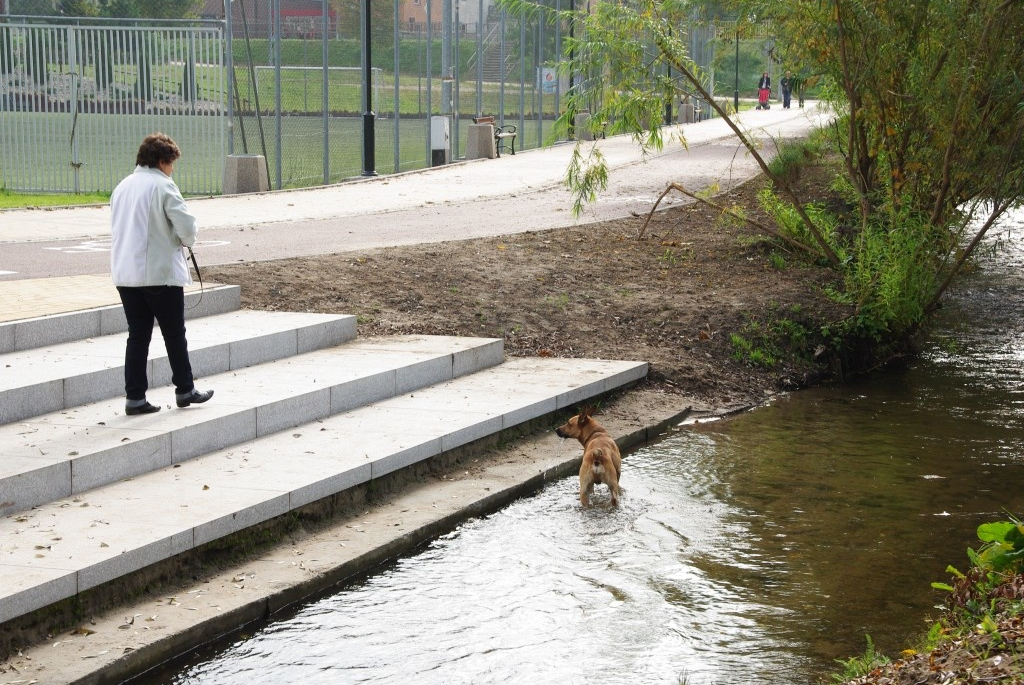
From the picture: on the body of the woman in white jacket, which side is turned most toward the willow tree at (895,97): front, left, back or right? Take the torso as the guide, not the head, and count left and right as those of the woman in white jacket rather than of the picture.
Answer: front

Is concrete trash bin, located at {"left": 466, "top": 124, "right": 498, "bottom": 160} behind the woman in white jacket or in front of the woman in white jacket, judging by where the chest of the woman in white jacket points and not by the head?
in front

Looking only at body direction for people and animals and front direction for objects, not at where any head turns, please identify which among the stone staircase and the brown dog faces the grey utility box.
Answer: the brown dog

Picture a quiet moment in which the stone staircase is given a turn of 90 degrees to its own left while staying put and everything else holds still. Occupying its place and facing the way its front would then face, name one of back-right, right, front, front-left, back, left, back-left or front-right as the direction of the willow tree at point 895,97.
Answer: front

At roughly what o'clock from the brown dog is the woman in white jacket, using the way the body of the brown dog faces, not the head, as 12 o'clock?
The woman in white jacket is roughly at 9 o'clock from the brown dog.

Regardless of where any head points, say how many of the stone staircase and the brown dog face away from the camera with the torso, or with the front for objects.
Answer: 1

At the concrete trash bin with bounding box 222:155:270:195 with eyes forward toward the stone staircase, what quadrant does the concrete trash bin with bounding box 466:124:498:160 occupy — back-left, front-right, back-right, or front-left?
back-left

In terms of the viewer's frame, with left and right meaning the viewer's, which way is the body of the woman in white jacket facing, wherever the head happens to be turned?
facing away from the viewer and to the right of the viewer

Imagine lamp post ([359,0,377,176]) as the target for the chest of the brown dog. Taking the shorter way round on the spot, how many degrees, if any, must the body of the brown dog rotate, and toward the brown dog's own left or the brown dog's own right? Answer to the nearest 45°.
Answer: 0° — it already faces it

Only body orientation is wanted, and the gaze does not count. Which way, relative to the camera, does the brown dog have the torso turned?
away from the camera

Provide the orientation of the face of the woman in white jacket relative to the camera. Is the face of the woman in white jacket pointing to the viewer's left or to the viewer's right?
to the viewer's right
